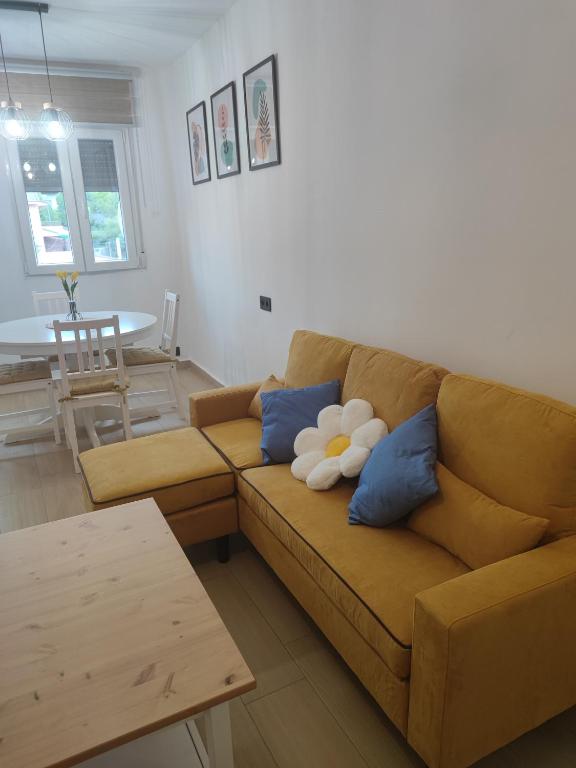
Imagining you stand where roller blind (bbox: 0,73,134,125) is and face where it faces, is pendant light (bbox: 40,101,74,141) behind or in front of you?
in front

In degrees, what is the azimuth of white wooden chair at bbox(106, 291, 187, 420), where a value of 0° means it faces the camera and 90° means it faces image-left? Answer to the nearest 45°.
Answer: approximately 90°

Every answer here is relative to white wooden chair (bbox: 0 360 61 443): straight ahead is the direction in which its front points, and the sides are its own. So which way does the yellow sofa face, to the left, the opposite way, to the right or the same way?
the opposite way

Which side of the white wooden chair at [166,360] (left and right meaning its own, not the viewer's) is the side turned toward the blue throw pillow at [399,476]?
left

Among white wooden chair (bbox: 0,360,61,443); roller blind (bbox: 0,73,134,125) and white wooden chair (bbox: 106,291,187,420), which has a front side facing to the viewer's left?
white wooden chair (bbox: 106,291,187,420)

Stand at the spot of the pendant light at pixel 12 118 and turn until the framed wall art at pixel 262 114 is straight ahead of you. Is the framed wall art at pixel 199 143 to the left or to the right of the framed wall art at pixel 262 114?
left

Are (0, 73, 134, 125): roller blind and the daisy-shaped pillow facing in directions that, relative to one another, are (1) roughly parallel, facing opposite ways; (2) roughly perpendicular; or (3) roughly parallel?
roughly perpendicular

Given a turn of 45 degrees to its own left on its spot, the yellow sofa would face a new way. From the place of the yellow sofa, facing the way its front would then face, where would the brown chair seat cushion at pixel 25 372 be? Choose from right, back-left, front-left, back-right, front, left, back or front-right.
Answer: back-right

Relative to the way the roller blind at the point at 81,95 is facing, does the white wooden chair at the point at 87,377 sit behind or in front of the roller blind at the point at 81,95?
in front

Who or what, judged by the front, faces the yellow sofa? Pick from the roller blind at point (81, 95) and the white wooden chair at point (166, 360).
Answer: the roller blind

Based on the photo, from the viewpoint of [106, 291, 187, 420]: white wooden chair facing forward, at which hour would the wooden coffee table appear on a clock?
The wooden coffee table is roughly at 9 o'clock from the white wooden chair.

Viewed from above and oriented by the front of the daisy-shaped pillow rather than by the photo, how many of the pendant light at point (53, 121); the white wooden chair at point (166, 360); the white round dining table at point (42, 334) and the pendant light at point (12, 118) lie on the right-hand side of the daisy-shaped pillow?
4

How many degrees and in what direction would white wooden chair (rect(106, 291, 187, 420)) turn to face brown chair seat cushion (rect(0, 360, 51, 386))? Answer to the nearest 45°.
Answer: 0° — it already faces it

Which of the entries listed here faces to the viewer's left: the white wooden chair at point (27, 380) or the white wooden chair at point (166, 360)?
the white wooden chair at point (166, 360)

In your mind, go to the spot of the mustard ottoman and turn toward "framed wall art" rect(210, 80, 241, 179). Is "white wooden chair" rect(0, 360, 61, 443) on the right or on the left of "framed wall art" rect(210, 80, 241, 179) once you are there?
left

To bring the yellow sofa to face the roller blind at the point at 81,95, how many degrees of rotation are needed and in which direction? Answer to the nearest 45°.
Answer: approximately 90° to its right

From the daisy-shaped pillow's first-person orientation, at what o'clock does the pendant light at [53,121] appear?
The pendant light is roughly at 3 o'clock from the daisy-shaped pillow.
